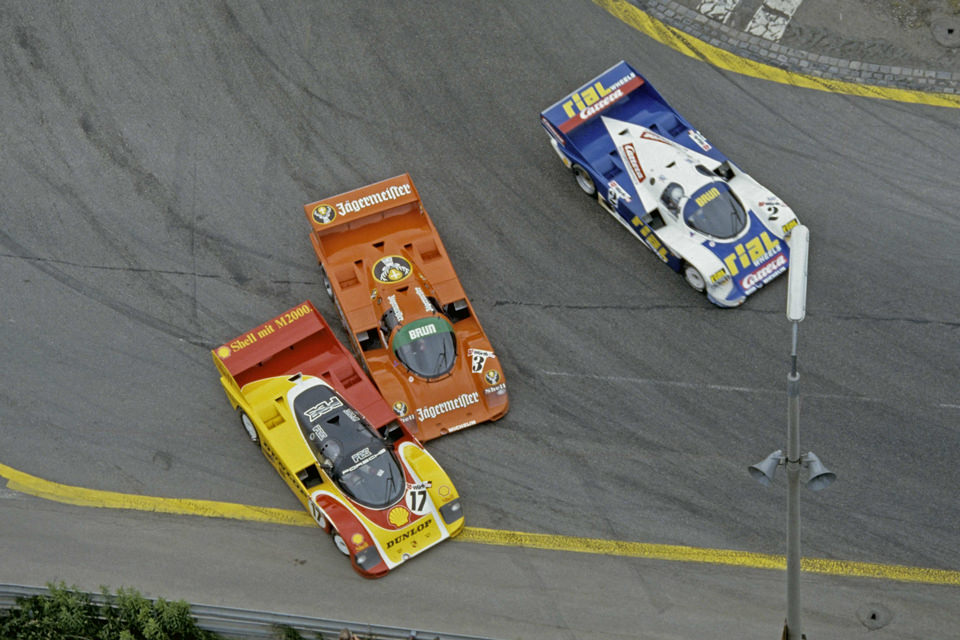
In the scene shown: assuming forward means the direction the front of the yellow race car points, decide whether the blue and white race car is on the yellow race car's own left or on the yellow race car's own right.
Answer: on the yellow race car's own left

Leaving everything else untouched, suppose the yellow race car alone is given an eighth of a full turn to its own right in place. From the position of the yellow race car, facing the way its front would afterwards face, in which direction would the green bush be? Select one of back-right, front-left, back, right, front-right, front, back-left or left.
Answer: right

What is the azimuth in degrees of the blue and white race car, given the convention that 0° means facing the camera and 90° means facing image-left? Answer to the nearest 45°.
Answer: approximately 315°

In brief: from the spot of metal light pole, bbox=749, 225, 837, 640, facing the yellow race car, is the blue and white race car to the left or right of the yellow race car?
right

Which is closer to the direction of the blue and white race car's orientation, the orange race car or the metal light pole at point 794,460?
the metal light pole

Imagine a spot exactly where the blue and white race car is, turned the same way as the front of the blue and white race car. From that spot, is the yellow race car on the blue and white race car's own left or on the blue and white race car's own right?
on the blue and white race car's own right

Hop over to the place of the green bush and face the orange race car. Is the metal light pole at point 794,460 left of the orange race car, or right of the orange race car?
right

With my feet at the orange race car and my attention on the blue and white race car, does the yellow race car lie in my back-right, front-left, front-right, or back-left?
back-right

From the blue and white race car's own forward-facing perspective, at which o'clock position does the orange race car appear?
The orange race car is roughly at 4 o'clock from the blue and white race car.

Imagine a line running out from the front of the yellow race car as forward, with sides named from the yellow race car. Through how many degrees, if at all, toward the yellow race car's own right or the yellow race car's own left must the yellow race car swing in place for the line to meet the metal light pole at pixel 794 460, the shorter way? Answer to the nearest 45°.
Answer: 0° — it already faces it
